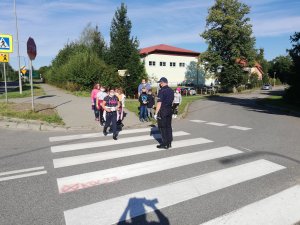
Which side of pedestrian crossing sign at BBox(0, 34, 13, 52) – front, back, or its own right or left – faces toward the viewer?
front

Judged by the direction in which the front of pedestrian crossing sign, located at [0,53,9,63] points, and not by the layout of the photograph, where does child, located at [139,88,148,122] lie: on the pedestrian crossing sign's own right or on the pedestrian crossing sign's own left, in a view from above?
on the pedestrian crossing sign's own left

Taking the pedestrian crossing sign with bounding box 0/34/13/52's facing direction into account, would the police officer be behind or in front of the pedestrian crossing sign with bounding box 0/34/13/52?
in front

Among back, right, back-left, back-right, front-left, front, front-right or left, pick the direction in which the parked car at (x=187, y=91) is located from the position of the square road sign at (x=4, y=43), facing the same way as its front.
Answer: back-left

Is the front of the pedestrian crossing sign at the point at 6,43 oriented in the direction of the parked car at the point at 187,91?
no

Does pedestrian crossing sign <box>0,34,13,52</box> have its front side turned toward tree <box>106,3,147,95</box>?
no

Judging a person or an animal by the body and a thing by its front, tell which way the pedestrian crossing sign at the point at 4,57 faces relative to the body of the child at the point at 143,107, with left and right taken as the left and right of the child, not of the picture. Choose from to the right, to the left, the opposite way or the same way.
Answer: the same way

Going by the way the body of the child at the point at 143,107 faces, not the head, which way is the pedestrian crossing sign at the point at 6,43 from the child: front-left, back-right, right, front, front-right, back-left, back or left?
right

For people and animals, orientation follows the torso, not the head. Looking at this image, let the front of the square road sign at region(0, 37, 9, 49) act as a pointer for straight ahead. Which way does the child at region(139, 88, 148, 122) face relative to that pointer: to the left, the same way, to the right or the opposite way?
the same way

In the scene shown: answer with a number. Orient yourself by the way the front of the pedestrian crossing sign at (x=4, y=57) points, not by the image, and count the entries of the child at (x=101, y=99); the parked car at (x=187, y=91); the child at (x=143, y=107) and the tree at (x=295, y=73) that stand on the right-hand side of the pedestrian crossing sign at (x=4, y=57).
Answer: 0

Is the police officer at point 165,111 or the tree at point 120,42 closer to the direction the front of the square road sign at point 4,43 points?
the police officer

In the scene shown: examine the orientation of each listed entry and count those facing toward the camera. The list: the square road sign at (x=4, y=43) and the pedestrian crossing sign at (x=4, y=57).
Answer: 2

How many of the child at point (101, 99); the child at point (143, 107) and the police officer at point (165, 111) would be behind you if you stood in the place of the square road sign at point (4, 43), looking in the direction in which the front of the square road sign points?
0

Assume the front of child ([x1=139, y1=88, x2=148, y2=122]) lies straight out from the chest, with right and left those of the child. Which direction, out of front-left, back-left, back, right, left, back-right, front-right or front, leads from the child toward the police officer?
front

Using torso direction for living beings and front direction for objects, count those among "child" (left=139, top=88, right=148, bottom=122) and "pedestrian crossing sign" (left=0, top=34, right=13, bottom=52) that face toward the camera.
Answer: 2

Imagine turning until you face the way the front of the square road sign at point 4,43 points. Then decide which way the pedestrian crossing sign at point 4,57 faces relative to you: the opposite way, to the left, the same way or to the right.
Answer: the same way
